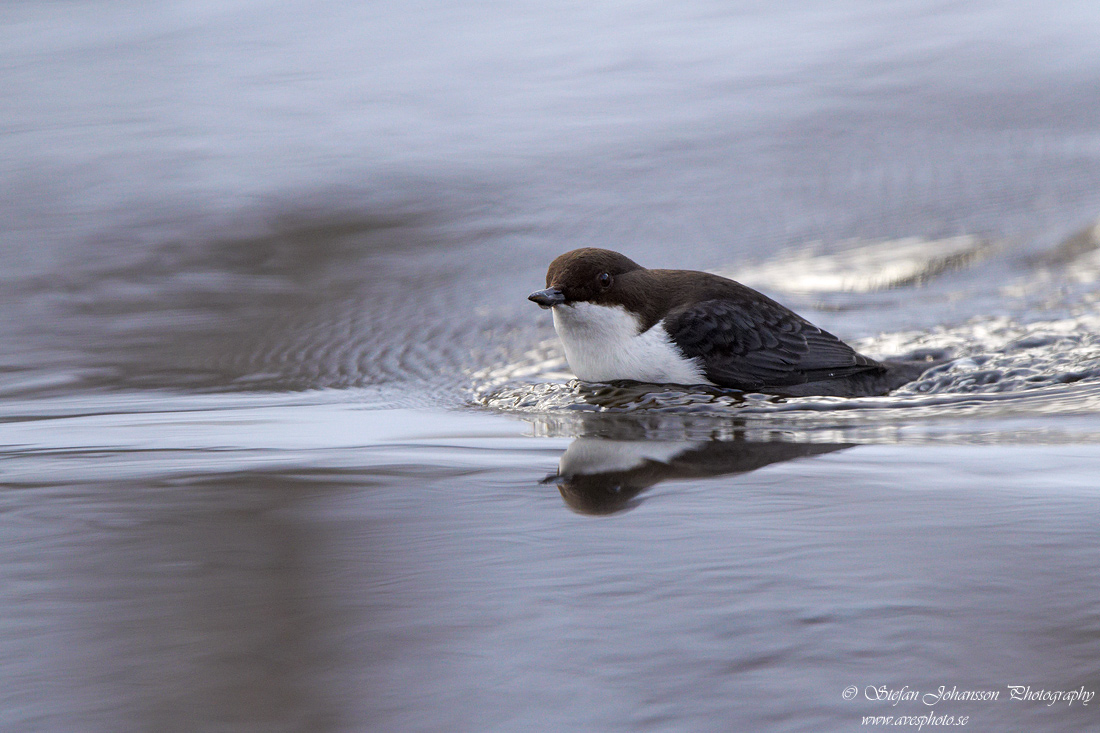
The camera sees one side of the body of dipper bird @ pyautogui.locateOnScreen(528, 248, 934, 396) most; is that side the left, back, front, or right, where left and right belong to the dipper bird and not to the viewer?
left
